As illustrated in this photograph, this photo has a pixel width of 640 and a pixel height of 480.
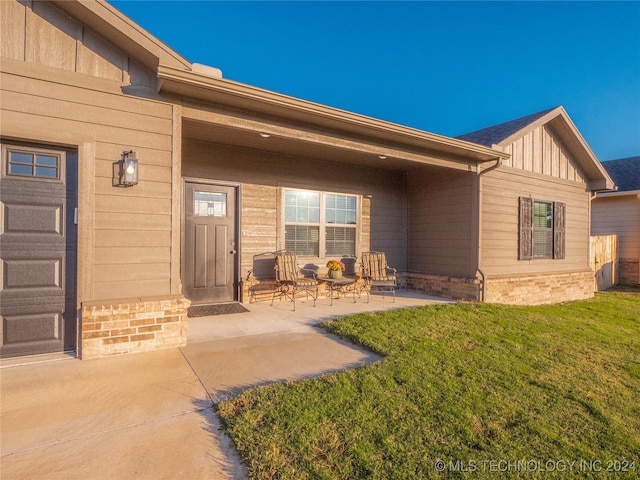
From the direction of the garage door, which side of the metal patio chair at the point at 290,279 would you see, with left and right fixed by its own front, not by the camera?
right

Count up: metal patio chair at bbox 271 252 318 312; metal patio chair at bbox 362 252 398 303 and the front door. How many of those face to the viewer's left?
0

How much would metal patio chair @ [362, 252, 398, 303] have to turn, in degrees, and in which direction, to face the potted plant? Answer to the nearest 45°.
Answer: approximately 90° to its right

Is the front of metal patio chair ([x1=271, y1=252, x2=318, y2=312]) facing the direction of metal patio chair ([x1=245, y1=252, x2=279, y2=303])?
no

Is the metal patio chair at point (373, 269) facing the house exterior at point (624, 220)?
no

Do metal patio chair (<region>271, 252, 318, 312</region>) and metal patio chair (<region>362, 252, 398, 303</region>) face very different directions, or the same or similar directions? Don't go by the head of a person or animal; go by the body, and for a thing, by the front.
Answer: same or similar directions

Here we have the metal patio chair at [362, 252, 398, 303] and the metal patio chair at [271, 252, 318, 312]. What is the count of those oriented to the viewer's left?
0

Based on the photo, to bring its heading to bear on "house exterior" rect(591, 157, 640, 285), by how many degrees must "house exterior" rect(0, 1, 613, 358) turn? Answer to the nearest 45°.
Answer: approximately 90° to its left

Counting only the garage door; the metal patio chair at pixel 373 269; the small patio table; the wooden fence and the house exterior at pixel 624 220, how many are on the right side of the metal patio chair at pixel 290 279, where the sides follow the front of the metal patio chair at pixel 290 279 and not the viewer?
1

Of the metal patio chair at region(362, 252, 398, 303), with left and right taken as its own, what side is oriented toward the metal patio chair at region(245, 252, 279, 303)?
right

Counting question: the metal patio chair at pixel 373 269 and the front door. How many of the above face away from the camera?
0

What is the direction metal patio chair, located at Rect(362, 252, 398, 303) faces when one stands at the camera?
facing the viewer and to the right of the viewer

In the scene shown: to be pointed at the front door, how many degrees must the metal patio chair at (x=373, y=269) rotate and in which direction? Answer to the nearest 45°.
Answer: approximately 90° to its right

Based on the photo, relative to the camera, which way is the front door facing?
toward the camera

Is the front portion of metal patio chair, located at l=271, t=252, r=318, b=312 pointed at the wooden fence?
no
